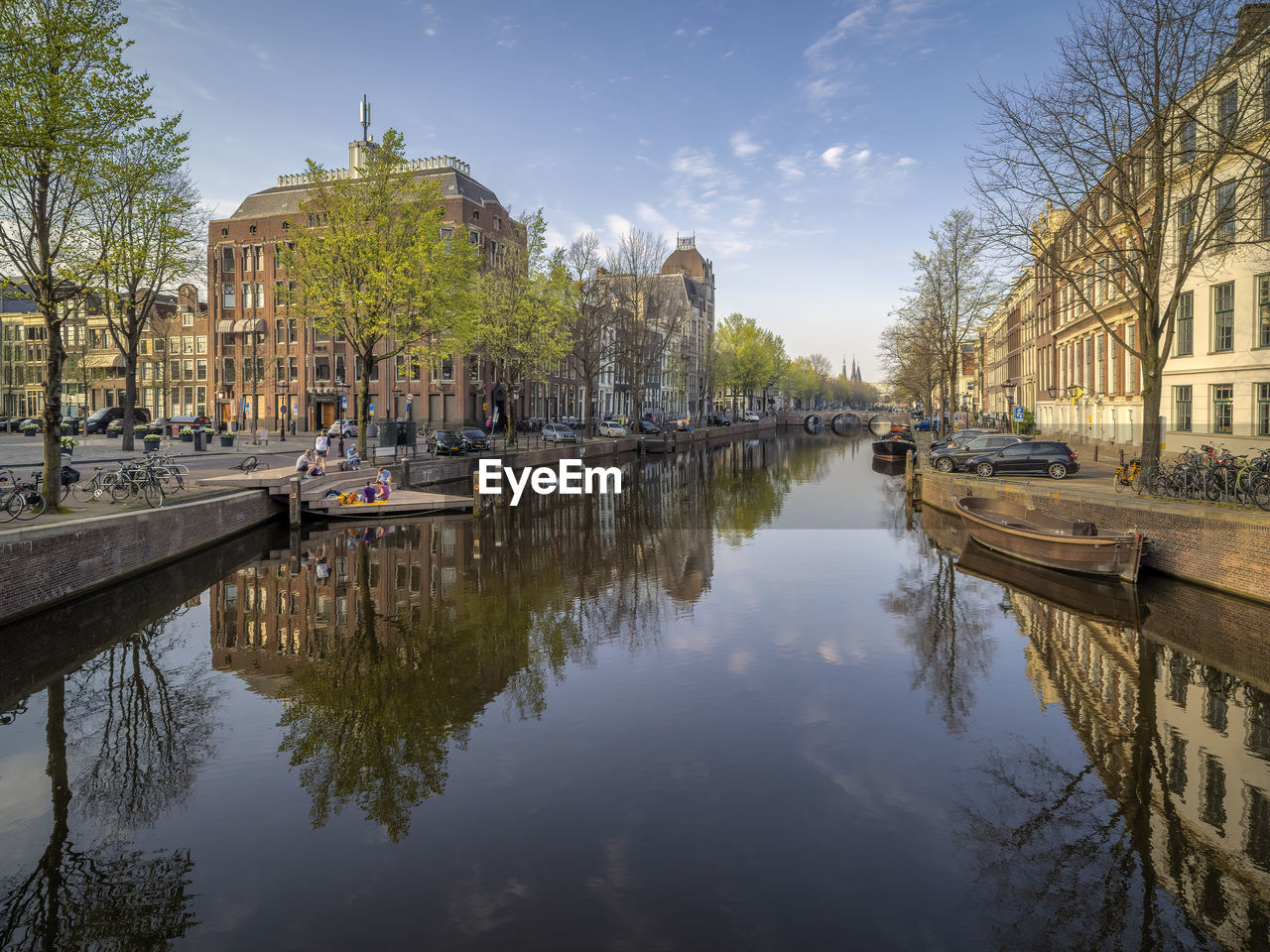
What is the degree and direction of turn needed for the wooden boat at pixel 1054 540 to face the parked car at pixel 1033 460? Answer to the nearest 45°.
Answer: approximately 45° to its right

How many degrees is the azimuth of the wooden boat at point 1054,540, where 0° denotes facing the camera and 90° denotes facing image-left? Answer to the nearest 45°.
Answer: approximately 135°

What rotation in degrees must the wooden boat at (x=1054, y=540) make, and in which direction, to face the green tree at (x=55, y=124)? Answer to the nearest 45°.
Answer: approximately 90° to its left
